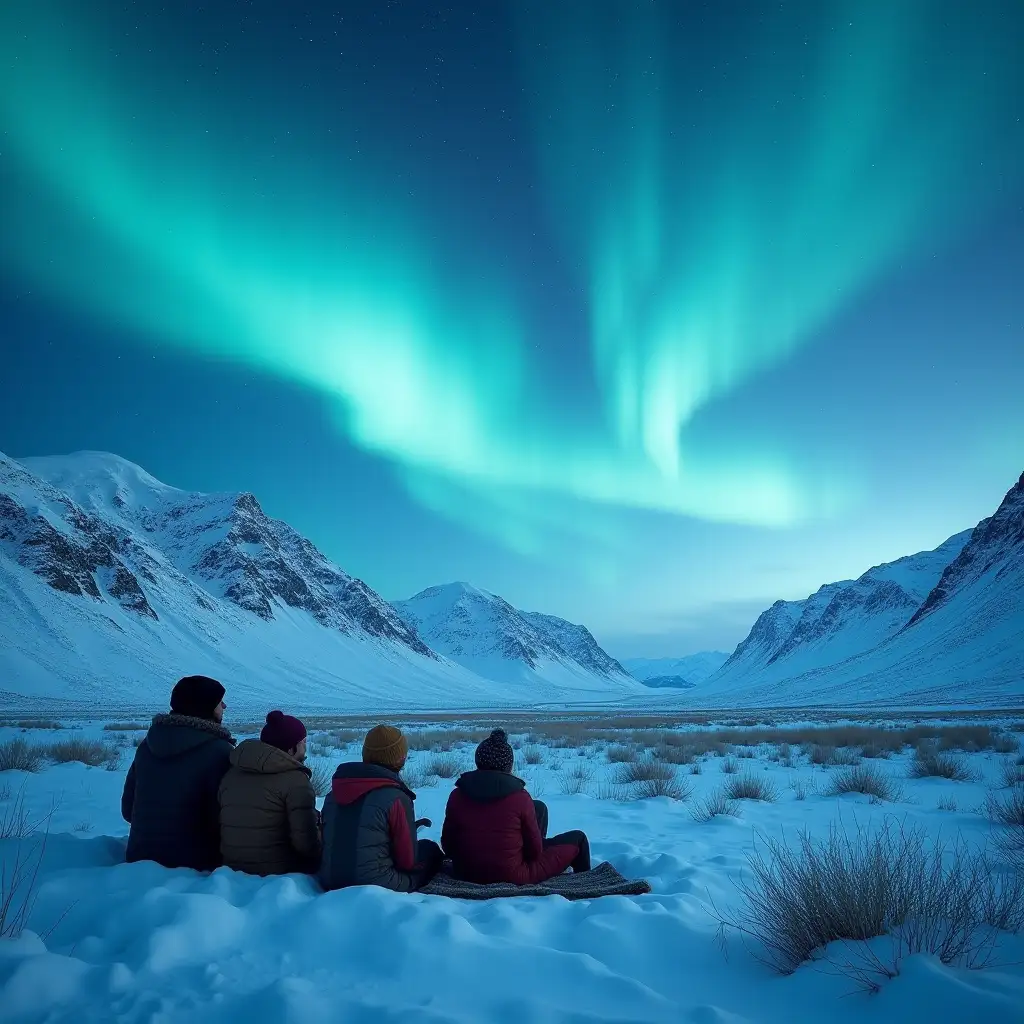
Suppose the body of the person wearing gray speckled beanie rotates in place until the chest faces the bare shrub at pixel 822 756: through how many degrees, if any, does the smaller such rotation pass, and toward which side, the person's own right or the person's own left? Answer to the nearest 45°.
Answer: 0° — they already face it

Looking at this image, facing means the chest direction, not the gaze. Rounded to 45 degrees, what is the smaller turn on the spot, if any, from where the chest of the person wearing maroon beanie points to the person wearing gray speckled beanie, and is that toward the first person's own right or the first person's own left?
approximately 45° to the first person's own right

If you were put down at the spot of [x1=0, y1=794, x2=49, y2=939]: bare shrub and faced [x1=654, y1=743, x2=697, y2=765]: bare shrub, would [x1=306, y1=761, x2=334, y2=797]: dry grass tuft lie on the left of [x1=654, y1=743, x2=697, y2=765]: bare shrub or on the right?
left

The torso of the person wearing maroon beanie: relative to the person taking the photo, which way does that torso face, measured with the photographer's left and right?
facing away from the viewer and to the right of the viewer

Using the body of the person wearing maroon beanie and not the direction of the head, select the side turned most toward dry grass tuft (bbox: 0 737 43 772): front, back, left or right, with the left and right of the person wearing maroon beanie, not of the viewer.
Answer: left

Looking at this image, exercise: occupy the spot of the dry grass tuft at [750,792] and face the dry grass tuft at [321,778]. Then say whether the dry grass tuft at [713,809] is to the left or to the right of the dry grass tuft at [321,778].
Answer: left

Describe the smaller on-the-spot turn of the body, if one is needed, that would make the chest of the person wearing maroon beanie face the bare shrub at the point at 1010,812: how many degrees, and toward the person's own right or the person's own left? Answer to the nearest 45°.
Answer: approximately 45° to the person's own right

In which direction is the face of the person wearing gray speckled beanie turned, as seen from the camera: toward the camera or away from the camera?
away from the camera

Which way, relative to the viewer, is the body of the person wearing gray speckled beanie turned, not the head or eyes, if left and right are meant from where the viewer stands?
facing away from the viewer and to the right of the viewer

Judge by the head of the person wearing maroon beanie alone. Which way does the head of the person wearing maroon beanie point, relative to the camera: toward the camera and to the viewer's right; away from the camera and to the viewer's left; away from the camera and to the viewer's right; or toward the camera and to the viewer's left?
away from the camera and to the viewer's right

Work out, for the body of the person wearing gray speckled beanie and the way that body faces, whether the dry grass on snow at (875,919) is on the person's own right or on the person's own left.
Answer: on the person's own right

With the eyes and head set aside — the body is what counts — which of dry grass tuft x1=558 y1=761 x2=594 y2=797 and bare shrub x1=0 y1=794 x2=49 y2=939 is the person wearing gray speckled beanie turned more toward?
the dry grass tuft

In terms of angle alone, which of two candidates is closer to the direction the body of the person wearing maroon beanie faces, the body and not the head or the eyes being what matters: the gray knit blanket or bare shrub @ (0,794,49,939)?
the gray knit blanket

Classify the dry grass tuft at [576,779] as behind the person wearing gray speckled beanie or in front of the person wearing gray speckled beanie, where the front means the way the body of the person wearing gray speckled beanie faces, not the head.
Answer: in front
